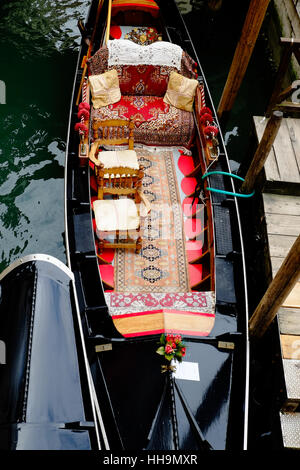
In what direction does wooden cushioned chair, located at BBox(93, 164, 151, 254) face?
toward the camera

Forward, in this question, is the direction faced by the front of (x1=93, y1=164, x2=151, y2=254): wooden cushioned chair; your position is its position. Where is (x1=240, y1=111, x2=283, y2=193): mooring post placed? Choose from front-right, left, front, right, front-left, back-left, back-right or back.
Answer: left

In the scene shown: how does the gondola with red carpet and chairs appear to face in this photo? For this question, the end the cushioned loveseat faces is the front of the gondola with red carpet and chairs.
toward the camera

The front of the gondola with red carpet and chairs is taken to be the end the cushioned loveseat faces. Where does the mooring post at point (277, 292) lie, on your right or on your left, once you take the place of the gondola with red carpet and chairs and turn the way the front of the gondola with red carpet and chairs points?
on your left
